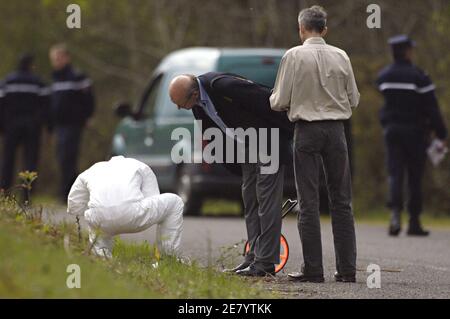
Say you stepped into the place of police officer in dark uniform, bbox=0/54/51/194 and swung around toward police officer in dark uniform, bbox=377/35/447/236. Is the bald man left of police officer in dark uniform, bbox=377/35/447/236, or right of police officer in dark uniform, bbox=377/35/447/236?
right

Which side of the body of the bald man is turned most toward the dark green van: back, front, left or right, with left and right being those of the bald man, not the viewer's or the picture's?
right

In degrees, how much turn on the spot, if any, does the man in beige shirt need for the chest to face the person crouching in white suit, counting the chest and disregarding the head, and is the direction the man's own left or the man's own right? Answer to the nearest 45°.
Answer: approximately 90° to the man's own left

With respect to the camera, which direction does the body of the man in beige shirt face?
away from the camera

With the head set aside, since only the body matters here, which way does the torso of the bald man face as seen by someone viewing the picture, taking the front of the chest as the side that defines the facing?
to the viewer's left

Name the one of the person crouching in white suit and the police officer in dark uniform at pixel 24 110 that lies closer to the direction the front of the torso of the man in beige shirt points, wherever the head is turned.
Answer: the police officer in dark uniform
